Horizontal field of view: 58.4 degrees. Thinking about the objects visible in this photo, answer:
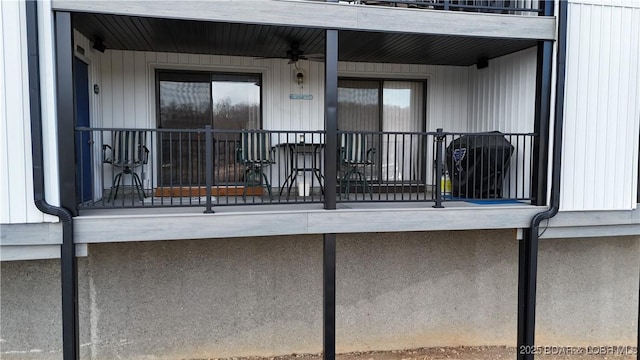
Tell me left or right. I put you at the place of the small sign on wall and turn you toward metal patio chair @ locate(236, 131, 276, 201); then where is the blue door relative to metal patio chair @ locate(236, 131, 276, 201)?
right

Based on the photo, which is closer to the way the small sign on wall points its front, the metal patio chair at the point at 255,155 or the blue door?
the metal patio chair
